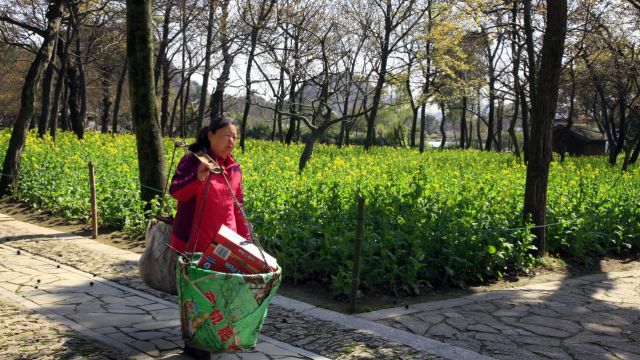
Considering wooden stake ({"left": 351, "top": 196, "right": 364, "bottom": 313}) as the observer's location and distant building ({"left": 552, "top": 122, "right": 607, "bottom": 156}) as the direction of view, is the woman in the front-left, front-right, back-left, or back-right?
back-left

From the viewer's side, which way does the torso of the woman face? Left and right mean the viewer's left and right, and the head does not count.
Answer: facing the viewer and to the right of the viewer

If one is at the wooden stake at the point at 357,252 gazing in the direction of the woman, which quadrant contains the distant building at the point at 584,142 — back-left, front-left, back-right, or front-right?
back-right

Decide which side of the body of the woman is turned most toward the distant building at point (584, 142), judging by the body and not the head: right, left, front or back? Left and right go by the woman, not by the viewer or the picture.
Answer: left

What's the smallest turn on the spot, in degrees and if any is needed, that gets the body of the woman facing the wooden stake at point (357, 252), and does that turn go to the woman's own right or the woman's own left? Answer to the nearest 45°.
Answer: approximately 90° to the woman's own left
